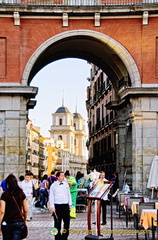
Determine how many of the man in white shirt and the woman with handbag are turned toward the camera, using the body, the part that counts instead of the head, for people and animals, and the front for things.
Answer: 1

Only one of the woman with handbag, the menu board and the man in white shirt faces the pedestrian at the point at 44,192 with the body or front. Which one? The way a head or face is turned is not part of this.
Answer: the woman with handbag

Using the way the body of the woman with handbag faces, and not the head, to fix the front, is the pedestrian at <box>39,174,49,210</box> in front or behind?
in front

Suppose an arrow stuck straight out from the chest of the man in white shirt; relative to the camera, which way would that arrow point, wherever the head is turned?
toward the camera

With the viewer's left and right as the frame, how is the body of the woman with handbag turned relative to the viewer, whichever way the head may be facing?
facing away from the viewer

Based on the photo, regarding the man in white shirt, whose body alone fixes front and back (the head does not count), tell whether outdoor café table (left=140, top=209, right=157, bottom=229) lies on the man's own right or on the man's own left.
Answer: on the man's own left

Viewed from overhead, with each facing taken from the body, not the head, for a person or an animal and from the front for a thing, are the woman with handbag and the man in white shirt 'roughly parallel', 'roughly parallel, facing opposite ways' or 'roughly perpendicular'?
roughly parallel, facing opposite ways

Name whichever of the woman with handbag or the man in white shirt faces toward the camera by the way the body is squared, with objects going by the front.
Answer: the man in white shirt
